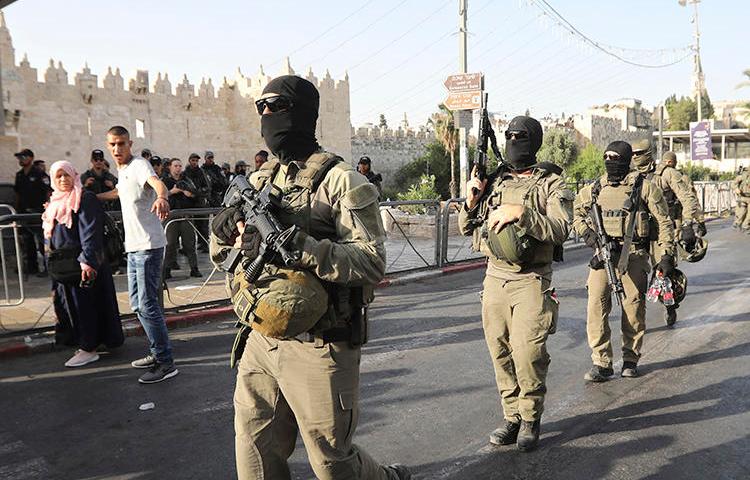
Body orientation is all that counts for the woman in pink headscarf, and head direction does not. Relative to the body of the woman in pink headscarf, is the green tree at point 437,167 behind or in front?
behind

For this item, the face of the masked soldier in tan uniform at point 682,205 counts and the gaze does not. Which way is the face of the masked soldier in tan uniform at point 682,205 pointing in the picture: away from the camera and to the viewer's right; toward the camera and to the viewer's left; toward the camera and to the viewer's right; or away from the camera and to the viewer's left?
toward the camera and to the viewer's left

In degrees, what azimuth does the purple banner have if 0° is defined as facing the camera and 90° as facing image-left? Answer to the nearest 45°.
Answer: approximately 0°

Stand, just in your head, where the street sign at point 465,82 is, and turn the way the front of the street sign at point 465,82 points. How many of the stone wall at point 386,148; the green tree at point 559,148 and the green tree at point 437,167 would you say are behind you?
3

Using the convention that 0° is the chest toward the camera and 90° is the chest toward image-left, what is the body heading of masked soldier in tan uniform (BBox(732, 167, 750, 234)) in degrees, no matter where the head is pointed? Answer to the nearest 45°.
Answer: approximately 45°

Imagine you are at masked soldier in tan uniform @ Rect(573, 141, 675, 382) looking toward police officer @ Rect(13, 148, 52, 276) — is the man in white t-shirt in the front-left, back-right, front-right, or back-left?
front-left

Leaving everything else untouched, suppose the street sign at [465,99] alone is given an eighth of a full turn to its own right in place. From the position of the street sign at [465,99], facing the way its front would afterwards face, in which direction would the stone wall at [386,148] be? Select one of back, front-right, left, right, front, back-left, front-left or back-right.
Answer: back-right

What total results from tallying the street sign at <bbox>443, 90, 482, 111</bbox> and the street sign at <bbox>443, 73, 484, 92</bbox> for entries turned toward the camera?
2

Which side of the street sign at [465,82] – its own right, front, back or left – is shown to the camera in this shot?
front

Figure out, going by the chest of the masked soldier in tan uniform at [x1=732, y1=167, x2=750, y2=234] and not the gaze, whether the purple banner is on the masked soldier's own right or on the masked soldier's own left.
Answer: on the masked soldier's own right

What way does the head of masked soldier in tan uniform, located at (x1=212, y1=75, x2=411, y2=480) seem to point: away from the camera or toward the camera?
toward the camera

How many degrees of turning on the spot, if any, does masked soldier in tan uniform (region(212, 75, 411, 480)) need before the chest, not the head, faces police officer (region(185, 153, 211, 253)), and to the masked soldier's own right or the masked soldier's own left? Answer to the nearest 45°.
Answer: approximately 135° to the masked soldier's own right
